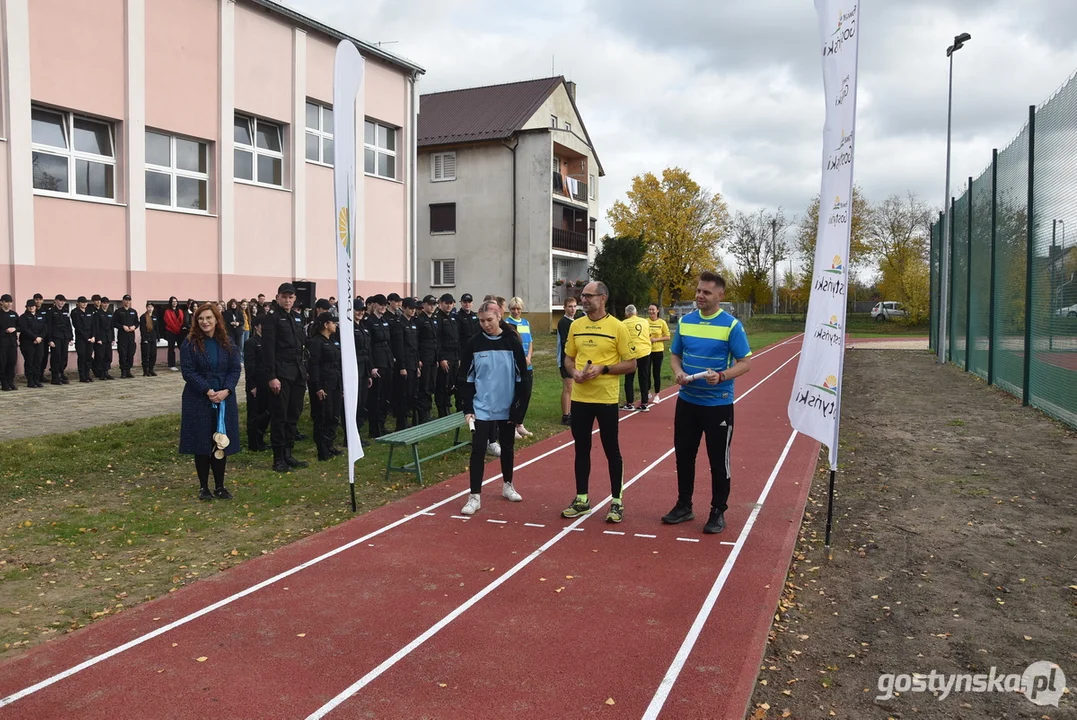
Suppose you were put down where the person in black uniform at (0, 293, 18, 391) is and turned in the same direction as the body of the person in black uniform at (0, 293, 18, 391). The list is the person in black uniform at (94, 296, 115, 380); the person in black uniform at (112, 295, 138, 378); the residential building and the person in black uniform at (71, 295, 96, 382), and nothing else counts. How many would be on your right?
0

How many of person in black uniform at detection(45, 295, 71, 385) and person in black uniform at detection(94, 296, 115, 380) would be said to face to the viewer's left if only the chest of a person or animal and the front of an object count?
0

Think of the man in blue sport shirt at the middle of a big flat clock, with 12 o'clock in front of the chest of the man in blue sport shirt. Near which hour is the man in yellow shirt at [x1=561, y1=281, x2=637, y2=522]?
The man in yellow shirt is roughly at 2 o'clock from the man in blue sport shirt.

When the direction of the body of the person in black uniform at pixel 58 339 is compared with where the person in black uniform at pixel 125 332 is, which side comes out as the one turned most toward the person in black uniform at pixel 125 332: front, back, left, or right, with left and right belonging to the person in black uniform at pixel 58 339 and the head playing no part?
left

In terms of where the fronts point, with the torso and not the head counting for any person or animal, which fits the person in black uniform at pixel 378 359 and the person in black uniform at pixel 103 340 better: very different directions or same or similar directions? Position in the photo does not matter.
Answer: same or similar directions

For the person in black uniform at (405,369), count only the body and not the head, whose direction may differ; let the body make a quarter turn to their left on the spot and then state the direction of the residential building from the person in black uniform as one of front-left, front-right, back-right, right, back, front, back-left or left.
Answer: front-left

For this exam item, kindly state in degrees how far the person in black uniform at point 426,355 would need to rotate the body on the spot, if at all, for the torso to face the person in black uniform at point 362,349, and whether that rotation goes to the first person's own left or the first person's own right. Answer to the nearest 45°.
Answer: approximately 90° to the first person's own right

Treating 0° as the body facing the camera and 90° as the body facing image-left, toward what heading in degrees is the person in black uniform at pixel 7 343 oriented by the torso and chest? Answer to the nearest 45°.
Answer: approximately 315°

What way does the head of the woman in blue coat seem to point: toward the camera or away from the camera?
toward the camera

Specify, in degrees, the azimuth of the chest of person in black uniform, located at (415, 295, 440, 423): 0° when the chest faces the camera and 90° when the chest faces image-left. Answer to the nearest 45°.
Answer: approximately 315°

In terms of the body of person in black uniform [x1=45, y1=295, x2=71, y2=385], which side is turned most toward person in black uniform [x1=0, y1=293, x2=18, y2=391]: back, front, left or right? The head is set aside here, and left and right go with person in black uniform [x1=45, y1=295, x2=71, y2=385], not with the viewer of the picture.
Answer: right

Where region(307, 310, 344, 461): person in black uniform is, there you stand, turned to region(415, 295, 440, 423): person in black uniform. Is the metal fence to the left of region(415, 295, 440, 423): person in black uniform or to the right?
right

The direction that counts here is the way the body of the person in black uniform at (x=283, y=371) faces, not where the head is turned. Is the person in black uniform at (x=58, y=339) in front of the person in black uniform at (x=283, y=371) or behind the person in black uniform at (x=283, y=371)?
behind

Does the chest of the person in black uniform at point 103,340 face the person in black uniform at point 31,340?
no

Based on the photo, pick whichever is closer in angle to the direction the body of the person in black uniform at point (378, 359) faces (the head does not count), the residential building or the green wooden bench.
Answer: the green wooden bench
